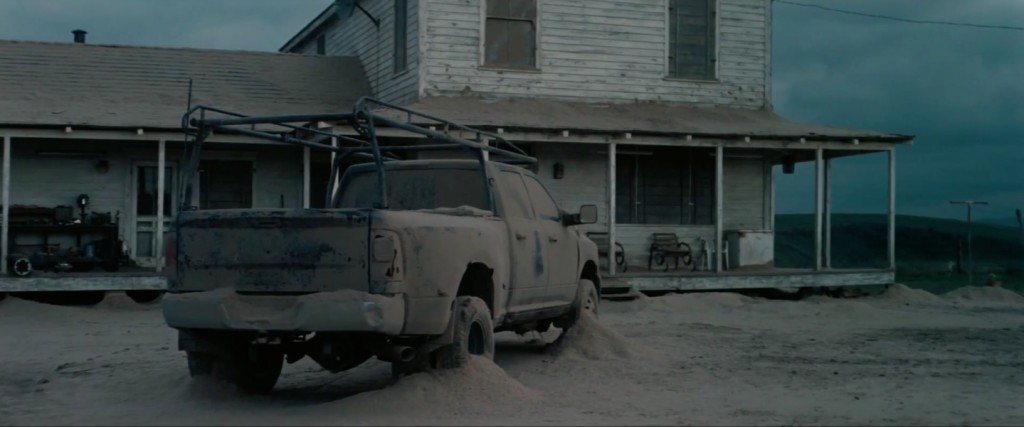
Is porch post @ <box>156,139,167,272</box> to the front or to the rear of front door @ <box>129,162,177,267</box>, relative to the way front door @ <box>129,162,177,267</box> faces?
to the front

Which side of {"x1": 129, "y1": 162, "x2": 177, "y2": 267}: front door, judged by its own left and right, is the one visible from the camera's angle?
front

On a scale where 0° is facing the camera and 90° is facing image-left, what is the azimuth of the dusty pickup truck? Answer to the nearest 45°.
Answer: approximately 225°

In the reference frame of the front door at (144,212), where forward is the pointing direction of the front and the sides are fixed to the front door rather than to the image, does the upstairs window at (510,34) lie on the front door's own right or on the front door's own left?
on the front door's own left

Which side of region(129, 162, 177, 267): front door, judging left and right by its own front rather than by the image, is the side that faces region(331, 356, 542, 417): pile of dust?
front

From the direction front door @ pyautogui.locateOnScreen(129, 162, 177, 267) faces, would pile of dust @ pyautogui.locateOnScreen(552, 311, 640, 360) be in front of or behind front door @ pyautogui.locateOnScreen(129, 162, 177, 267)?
in front

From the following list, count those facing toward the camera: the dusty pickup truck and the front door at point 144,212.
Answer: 1
